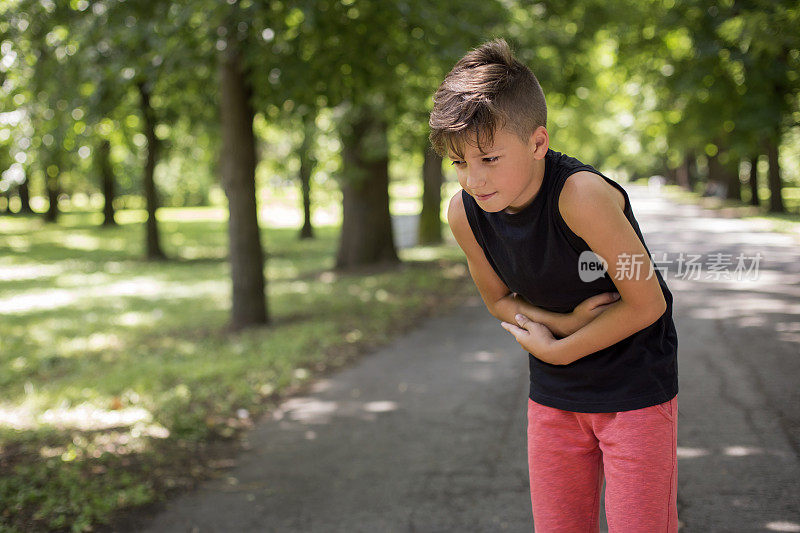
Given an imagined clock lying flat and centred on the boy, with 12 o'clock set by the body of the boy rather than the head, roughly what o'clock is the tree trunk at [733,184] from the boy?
The tree trunk is roughly at 5 o'clock from the boy.

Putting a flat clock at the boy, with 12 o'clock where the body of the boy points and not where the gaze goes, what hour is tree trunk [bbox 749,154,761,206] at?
The tree trunk is roughly at 5 o'clock from the boy.

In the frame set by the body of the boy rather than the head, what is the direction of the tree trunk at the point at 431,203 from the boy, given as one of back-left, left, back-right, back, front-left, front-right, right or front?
back-right

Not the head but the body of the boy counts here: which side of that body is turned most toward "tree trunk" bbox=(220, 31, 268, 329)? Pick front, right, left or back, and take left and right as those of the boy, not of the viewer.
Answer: right

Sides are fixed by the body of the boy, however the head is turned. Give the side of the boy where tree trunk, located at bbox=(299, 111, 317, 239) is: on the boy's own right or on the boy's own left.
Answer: on the boy's own right

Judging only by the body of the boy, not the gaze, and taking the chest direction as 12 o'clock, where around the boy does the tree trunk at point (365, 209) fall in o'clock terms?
The tree trunk is roughly at 4 o'clock from the boy.

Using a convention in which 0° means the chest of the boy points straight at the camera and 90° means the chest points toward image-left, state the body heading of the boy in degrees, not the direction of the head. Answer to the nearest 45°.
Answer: approximately 45°

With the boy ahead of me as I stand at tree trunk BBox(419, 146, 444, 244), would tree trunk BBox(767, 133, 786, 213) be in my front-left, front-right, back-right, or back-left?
back-left

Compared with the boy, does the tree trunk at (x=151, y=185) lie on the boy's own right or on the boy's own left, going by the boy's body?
on the boy's own right
